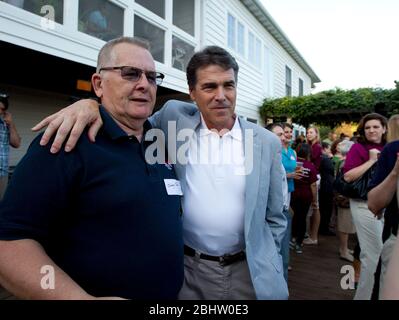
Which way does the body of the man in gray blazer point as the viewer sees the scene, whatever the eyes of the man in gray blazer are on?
toward the camera

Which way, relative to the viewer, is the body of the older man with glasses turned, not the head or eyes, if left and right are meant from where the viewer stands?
facing the viewer and to the right of the viewer

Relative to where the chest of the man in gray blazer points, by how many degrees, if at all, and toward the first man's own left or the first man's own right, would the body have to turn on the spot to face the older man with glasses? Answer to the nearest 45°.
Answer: approximately 45° to the first man's own right

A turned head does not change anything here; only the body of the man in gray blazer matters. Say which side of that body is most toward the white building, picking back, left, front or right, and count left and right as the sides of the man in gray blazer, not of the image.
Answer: back

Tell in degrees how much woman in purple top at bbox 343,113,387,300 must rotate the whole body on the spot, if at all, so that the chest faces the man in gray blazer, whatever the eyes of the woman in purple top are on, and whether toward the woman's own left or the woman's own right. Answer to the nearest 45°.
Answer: approximately 45° to the woman's own right

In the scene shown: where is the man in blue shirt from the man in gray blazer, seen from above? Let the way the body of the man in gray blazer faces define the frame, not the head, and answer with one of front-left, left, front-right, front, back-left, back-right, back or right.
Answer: back-right

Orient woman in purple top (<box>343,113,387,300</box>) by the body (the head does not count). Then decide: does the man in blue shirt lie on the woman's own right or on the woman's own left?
on the woman's own right

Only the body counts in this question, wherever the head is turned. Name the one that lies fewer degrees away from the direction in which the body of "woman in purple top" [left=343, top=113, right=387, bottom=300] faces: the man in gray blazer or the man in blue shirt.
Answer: the man in gray blazer

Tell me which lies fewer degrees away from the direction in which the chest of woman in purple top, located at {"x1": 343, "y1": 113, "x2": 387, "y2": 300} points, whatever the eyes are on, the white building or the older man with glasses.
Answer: the older man with glasses

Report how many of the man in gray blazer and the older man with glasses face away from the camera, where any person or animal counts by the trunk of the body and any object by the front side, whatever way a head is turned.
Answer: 0

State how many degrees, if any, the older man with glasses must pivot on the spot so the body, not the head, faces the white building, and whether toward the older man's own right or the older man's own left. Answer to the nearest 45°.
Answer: approximately 135° to the older man's own left

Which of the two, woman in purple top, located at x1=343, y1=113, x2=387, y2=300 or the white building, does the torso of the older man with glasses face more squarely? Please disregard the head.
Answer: the woman in purple top

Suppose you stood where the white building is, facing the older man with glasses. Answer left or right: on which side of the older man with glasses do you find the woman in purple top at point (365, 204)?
left
